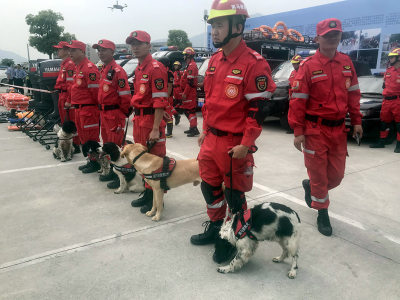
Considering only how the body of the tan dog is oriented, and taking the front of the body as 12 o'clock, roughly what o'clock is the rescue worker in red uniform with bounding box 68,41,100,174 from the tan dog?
The rescue worker in red uniform is roughly at 2 o'clock from the tan dog.

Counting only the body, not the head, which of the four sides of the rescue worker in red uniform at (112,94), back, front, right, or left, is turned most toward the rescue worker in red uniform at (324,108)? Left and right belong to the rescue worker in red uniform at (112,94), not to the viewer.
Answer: left

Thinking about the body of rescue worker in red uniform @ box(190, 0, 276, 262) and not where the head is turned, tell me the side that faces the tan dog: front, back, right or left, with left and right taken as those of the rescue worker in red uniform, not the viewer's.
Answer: right

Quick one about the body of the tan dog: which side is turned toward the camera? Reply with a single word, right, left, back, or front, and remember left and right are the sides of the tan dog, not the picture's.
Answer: left

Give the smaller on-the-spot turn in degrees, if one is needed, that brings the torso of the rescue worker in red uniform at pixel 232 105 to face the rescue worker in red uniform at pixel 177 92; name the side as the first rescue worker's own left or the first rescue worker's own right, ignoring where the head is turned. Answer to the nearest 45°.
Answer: approximately 135° to the first rescue worker's own right

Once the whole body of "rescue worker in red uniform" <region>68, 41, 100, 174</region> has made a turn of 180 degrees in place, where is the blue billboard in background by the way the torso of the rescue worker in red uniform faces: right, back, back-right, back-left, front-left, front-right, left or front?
front

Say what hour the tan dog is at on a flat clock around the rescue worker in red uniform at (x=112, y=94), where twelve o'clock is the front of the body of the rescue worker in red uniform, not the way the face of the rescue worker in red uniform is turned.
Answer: The tan dog is roughly at 10 o'clock from the rescue worker in red uniform.

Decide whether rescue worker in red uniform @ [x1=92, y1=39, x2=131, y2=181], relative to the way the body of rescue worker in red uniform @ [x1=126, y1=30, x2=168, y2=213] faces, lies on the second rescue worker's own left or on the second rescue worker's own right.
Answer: on the second rescue worker's own right
